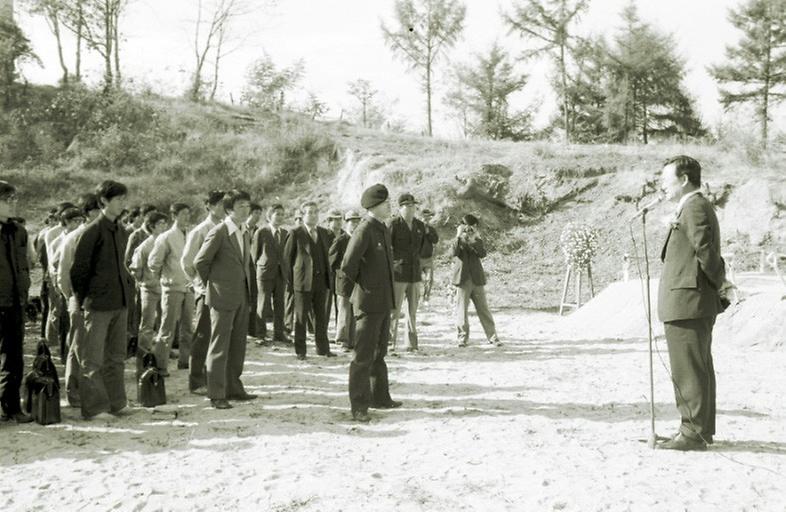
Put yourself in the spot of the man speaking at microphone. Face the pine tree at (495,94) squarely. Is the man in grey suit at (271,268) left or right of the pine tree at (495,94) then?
left

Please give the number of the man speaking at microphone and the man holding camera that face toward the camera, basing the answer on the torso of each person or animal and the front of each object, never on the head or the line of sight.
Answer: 1

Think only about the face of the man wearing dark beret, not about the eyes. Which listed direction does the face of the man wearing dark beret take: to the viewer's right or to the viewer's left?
to the viewer's right

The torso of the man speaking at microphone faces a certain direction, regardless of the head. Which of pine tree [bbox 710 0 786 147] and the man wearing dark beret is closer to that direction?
the man wearing dark beret

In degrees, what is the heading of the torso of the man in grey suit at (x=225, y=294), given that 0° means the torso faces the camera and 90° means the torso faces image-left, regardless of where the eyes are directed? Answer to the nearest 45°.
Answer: approximately 315°

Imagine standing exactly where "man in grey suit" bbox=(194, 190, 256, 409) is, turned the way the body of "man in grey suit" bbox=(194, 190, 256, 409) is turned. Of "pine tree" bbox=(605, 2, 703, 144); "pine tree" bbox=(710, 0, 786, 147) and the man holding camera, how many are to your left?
3
